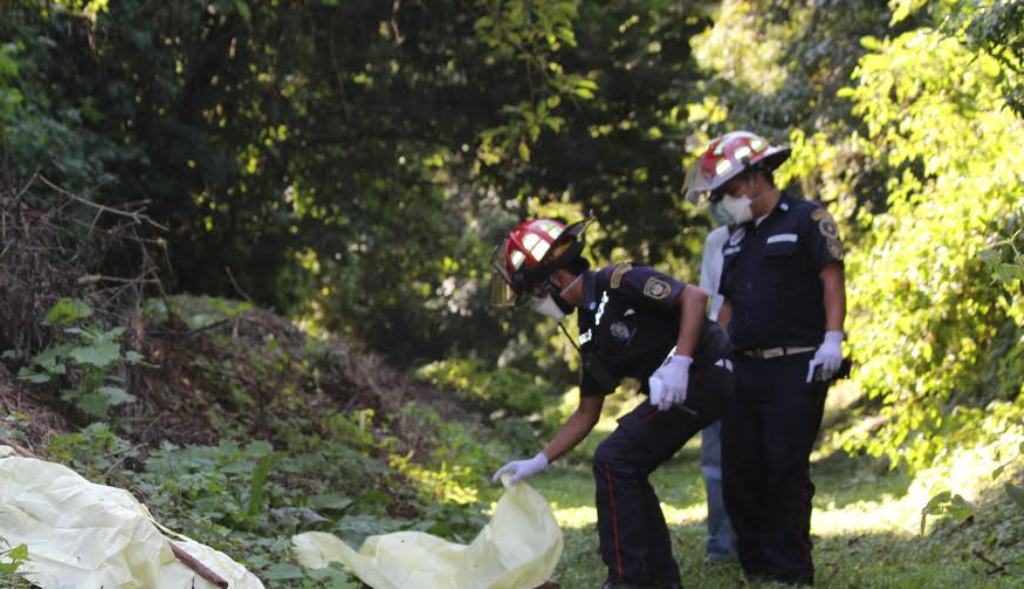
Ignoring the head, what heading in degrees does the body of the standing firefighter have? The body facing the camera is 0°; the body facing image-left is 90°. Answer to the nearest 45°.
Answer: approximately 45°
